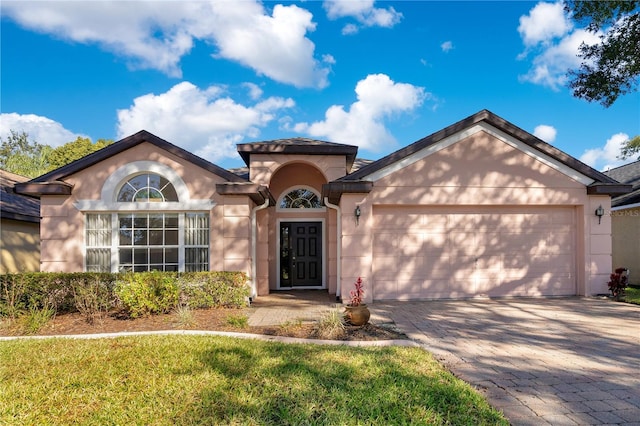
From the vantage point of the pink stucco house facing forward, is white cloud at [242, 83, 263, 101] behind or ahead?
behind

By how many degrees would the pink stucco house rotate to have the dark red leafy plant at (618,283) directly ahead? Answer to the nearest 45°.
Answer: approximately 90° to its left

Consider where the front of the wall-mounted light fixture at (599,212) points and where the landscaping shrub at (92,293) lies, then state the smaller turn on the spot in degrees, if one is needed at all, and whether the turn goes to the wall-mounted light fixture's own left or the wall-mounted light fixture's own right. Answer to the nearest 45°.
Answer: approximately 45° to the wall-mounted light fixture's own right

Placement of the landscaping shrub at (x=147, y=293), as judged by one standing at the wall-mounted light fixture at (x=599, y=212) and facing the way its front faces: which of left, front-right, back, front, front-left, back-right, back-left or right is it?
front-right

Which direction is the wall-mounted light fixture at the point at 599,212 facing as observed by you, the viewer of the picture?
facing the viewer

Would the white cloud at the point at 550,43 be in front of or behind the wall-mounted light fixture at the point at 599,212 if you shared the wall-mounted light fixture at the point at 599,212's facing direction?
behind

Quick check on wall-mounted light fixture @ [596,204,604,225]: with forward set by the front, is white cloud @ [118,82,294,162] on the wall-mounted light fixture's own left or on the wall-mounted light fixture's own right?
on the wall-mounted light fixture's own right

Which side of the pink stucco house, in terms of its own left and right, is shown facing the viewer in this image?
front
